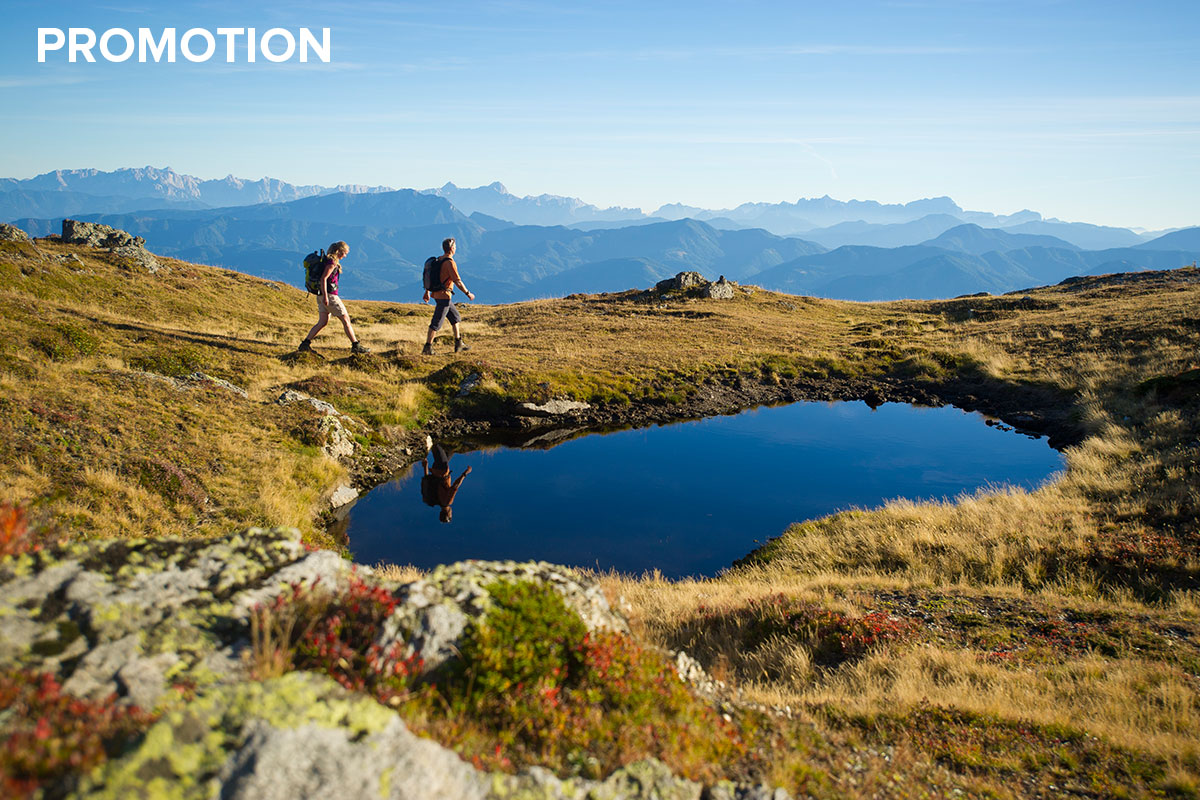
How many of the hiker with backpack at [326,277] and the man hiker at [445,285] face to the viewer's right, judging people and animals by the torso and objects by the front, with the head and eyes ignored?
2

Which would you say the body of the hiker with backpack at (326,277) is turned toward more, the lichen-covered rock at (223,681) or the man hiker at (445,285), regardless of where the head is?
the man hiker

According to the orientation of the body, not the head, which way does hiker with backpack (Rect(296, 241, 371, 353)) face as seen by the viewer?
to the viewer's right

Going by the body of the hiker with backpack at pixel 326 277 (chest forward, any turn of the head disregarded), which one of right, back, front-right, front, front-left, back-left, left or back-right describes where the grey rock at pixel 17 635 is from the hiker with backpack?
right

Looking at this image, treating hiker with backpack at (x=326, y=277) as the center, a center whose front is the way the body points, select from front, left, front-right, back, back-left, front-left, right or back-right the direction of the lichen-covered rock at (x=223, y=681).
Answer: right

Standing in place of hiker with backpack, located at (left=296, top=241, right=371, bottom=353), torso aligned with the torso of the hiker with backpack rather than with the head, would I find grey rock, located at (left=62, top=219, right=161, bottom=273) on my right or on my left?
on my left

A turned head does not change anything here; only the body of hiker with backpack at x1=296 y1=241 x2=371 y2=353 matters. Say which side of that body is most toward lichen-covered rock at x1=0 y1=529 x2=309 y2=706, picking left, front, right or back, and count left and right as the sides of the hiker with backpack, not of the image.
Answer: right

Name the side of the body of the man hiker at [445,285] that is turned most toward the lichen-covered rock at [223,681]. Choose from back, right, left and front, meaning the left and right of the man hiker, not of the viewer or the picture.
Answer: right

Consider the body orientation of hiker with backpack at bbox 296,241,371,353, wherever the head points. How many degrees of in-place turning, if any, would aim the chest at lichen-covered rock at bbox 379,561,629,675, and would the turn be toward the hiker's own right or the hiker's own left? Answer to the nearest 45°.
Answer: approximately 90° to the hiker's own right

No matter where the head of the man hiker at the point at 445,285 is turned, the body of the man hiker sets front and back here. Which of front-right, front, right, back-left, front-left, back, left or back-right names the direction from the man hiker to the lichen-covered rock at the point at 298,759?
right

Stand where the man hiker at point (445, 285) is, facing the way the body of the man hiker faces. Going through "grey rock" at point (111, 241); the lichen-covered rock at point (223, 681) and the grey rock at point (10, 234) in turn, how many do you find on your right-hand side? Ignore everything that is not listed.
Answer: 1

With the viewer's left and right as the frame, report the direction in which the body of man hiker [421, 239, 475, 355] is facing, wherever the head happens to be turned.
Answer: facing to the right of the viewer

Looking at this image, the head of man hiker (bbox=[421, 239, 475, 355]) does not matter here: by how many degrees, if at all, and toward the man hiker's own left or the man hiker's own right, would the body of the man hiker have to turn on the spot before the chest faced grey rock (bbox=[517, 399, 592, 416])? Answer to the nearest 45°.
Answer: approximately 45° to the man hiker's own right
